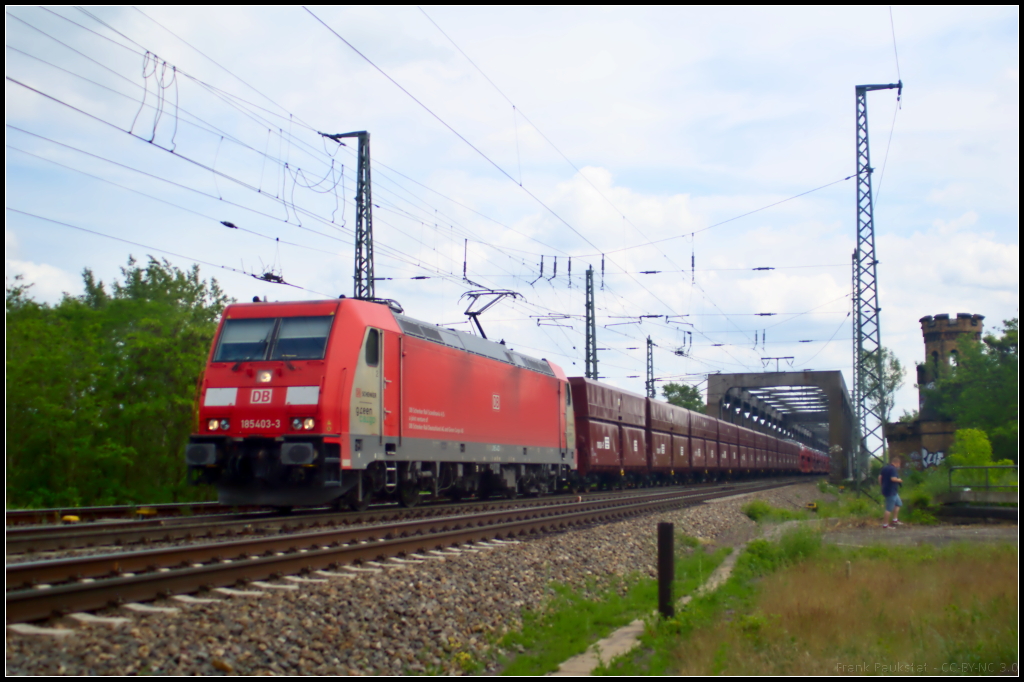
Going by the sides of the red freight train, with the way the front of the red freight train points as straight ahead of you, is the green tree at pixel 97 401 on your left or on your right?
on your right

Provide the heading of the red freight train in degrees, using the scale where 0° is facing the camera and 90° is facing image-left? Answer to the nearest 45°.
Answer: approximately 45°

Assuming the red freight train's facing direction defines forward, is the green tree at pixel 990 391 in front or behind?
behind
